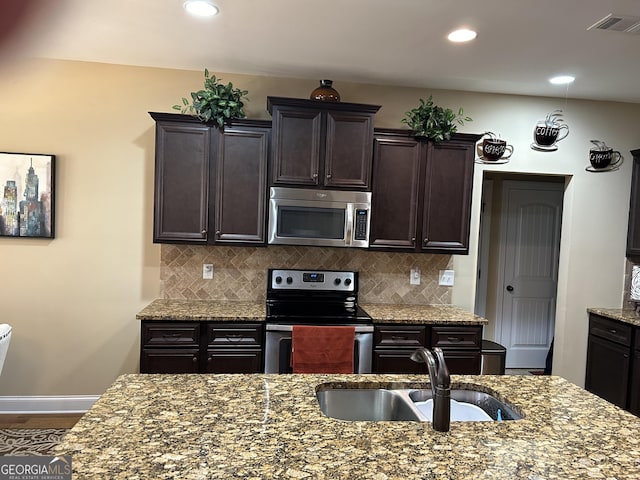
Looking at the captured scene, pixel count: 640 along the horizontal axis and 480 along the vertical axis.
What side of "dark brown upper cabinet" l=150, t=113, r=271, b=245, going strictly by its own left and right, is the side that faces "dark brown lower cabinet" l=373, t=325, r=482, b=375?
left

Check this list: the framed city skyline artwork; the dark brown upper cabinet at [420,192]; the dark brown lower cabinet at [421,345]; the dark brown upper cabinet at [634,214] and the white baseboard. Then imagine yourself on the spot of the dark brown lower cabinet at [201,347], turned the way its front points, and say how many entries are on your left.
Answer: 3

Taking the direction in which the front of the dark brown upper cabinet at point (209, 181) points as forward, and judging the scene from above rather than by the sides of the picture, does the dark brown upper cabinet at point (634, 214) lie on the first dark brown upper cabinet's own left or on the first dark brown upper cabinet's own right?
on the first dark brown upper cabinet's own left

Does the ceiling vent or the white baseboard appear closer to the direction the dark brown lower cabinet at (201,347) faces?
the ceiling vent

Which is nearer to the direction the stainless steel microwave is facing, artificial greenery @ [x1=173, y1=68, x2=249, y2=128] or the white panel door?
the artificial greenery

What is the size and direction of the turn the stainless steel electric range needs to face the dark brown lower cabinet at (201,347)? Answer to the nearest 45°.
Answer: approximately 45° to its right

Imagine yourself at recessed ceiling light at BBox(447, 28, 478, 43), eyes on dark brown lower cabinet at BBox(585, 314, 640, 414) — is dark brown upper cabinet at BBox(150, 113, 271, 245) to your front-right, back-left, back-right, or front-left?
back-left

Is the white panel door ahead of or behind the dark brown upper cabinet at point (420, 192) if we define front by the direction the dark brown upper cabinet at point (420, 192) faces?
behind
